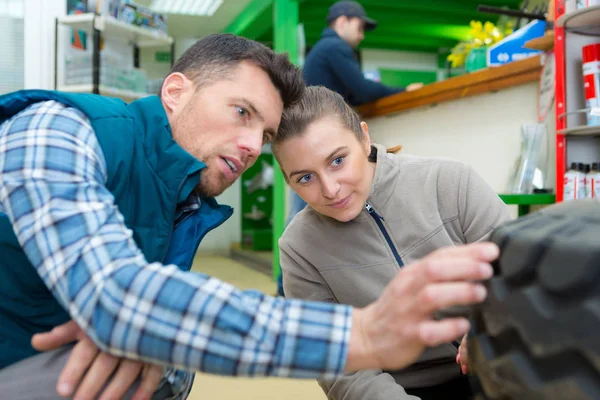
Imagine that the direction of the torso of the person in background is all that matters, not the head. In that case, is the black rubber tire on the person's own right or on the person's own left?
on the person's own right

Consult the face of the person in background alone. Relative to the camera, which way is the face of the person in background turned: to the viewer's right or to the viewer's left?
to the viewer's right

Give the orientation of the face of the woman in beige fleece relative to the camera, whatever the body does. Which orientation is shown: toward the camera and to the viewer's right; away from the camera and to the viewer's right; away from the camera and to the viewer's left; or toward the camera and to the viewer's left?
toward the camera and to the viewer's right

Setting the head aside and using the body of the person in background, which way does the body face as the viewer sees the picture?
to the viewer's right

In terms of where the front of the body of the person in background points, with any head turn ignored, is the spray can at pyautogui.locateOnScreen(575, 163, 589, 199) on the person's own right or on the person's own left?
on the person's own right

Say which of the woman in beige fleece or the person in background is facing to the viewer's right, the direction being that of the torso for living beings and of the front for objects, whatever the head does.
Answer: the person in background

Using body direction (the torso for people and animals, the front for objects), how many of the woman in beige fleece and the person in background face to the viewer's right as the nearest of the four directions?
1

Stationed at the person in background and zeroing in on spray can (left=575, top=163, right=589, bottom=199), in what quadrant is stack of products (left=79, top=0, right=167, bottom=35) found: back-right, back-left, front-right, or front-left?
back-right

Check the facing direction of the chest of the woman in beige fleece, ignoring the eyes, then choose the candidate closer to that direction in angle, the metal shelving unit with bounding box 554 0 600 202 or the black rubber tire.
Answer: the black rubber tire

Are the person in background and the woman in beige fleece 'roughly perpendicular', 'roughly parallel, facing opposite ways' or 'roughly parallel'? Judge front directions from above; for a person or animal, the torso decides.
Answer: roughly perpendicular

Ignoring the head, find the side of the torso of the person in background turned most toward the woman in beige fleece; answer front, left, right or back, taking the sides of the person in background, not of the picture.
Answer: right

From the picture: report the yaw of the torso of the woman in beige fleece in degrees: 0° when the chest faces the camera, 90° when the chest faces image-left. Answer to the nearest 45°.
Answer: approximately 0°

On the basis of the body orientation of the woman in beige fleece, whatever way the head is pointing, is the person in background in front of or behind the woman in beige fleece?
behind
